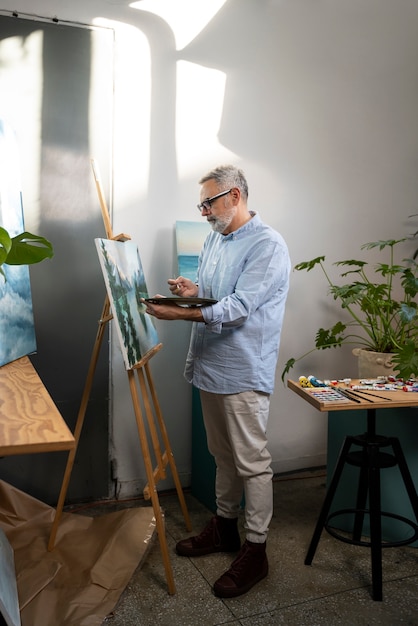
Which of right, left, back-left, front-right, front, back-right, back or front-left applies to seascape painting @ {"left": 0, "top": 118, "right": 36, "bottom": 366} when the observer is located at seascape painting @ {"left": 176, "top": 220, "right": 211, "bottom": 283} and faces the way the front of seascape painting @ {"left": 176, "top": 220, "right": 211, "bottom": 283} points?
front-right

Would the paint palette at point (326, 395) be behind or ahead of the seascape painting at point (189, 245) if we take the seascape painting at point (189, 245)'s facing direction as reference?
ahead

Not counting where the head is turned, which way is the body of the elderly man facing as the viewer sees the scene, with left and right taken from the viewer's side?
facing the viewer and to the left of the viewer

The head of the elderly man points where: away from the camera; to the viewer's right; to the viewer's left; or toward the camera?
to the viewer's left

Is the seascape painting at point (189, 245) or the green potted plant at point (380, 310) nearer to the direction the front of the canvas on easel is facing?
the green potted plant

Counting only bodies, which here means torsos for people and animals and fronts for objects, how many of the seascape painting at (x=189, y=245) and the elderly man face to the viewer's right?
0

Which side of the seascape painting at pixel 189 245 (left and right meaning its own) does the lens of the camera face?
front

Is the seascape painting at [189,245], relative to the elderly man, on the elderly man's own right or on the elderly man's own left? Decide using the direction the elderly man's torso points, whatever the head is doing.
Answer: on the elderly man's own right

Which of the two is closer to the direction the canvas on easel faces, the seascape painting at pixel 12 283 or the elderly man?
the elderly man

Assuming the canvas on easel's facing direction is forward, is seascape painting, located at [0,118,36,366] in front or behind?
behind

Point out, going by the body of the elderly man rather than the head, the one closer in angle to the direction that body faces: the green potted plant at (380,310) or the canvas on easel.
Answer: the canvas on easel

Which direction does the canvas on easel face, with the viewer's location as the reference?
facing the viewer and to the right of the viewer

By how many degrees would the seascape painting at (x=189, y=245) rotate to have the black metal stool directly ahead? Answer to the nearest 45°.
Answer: approximately 45° to its left
